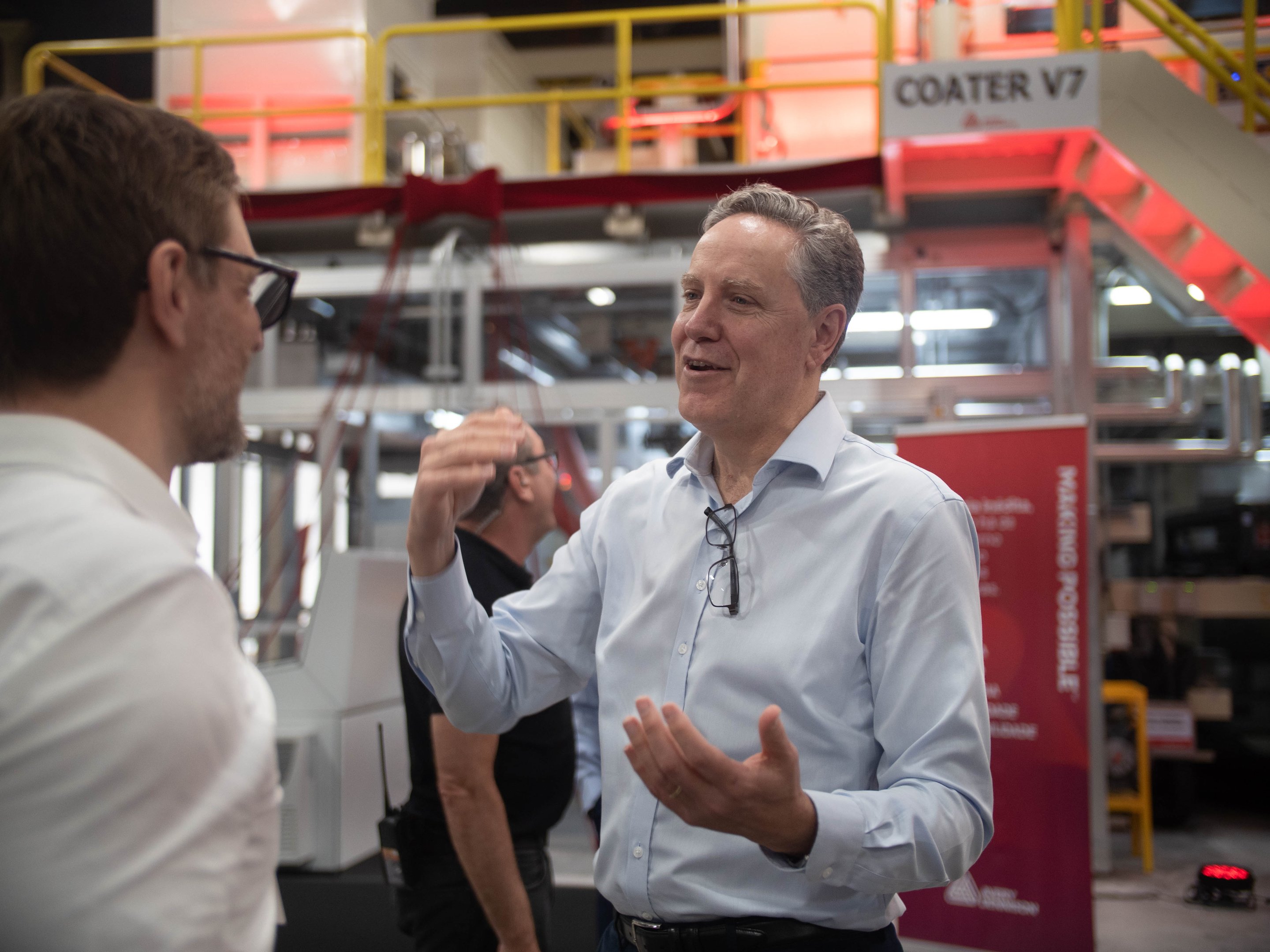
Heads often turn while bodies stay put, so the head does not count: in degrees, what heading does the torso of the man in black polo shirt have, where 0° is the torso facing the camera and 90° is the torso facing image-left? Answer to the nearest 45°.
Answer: approximately 270°

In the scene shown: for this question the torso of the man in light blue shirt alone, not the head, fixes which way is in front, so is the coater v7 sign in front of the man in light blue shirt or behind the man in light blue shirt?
behind

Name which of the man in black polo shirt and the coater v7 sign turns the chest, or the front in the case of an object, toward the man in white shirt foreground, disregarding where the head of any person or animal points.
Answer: the coater v7 sign

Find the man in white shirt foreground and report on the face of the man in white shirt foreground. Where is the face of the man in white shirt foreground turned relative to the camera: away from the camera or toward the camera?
away from the camera

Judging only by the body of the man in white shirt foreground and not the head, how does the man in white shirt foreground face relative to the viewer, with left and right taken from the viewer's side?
facing away from the viewer and to the right of the viewer

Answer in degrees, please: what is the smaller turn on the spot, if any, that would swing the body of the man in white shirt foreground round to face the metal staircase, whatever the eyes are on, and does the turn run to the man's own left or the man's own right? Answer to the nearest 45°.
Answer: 0° — they already face it

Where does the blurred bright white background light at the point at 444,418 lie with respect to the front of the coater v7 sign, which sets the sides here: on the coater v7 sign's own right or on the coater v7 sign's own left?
on the coater v7 sign's own right
